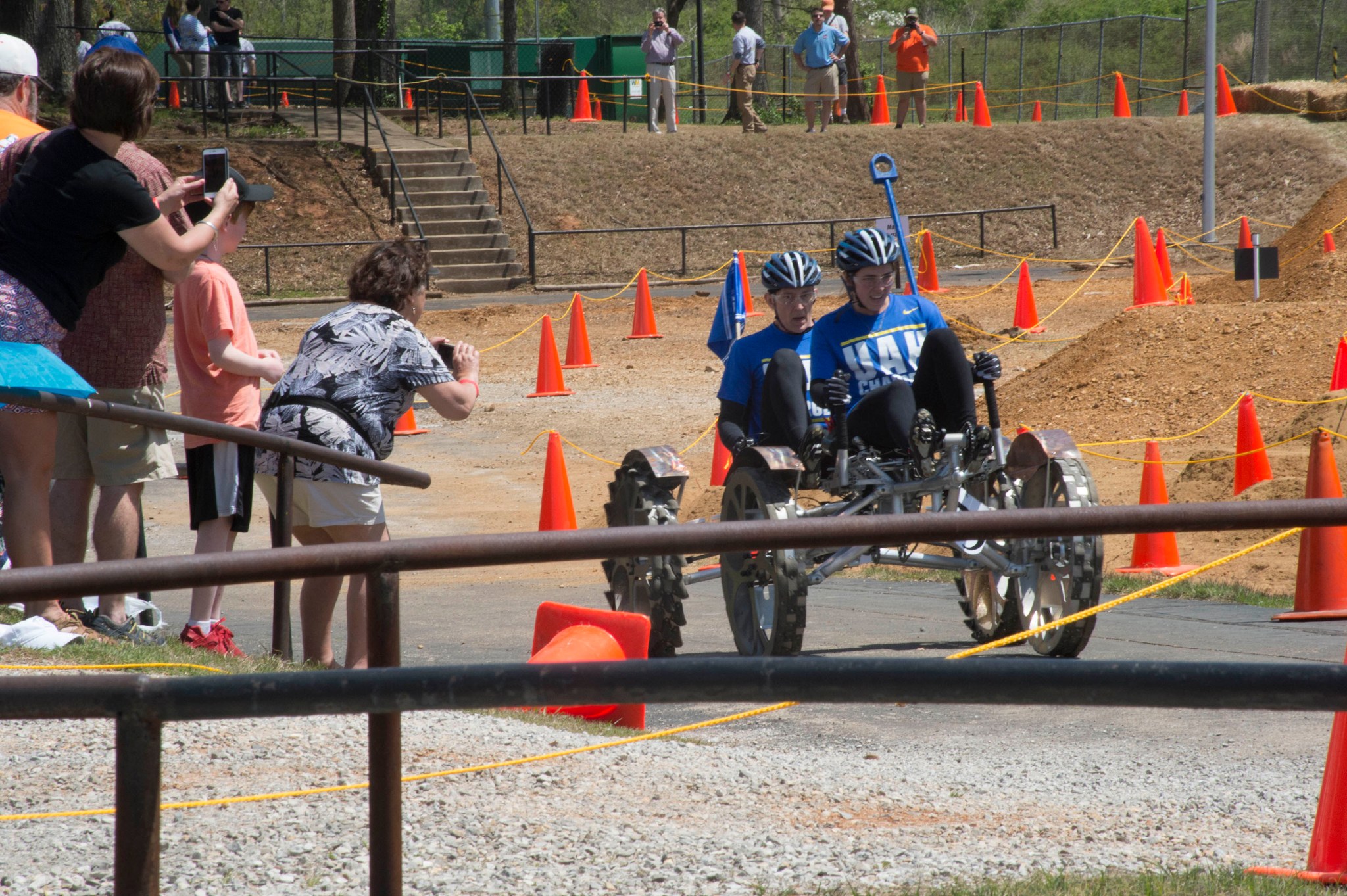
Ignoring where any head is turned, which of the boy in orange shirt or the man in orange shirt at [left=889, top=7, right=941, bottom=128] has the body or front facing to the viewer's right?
the boy in orange shirt

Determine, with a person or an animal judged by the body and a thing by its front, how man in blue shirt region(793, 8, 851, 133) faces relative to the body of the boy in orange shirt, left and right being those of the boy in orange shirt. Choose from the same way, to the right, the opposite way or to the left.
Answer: to the right

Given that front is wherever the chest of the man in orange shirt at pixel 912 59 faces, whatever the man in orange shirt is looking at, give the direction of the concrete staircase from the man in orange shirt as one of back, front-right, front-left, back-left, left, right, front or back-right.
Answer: front-right

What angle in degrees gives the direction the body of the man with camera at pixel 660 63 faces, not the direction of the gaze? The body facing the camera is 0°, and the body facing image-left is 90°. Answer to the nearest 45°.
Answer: approximately 0°

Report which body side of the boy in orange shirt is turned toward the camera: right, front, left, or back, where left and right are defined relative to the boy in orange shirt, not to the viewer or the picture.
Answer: right

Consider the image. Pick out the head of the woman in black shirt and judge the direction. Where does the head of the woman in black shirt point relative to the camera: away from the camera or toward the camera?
away from the camera
